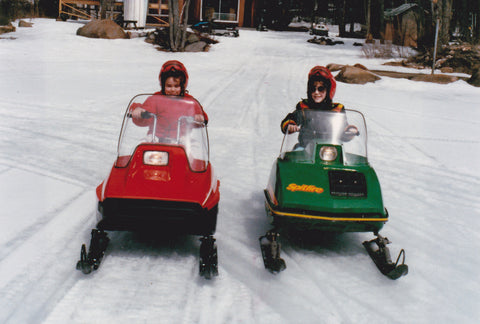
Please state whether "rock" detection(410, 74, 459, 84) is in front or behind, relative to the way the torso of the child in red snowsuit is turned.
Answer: behind

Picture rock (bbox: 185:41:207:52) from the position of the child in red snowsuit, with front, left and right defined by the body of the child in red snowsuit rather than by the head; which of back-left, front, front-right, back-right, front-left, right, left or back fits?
back

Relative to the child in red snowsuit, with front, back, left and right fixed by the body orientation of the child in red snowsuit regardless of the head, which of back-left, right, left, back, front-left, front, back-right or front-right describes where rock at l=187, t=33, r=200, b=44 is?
back

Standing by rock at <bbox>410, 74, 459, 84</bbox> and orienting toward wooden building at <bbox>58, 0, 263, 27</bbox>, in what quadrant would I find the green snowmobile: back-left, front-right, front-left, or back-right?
back-left

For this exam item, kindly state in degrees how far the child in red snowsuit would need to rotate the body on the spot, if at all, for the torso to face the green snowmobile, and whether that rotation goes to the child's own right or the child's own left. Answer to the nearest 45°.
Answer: approximately 45° to the child's own left

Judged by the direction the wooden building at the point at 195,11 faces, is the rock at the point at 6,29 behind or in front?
in front

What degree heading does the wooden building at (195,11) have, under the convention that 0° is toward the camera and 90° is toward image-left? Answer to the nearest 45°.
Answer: approximately 0°

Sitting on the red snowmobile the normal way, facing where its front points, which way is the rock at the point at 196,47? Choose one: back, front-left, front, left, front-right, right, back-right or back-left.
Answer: back

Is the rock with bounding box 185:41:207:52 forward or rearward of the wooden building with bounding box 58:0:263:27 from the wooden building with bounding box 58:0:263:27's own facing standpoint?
forward

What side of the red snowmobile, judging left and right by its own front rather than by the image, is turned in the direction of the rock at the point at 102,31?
back

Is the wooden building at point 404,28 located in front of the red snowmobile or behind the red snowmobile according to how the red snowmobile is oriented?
behind

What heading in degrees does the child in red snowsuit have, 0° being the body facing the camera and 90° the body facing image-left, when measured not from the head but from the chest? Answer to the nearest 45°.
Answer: approximately 0°
